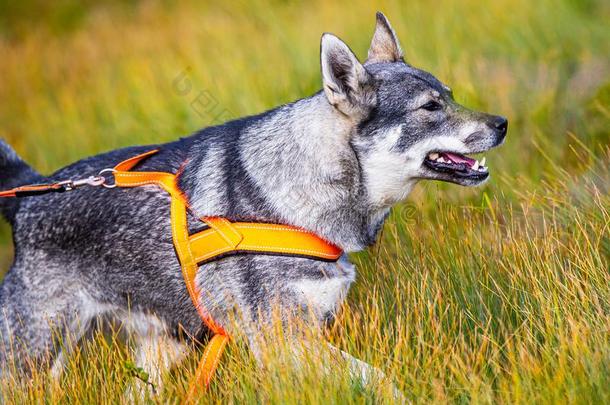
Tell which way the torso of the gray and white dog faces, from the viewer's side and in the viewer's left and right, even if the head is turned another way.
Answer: facing to the right of the viewer
